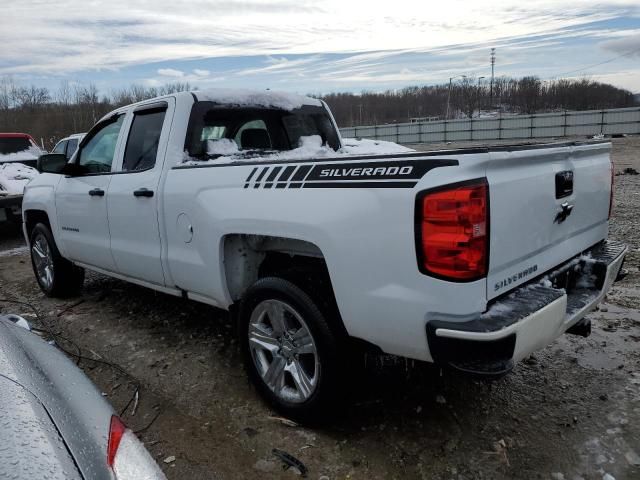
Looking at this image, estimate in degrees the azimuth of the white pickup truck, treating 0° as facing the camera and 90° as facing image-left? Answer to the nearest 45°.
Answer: approximately 135°

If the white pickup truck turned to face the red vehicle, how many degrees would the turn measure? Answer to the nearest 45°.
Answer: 0° — it already faces it
